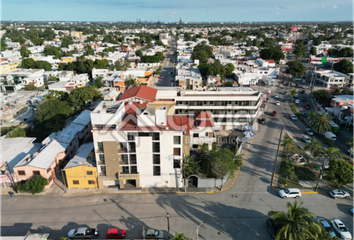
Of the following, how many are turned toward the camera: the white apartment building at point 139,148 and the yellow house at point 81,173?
2

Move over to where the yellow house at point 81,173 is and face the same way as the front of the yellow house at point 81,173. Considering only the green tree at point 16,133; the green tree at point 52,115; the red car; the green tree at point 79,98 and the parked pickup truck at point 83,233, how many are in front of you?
2

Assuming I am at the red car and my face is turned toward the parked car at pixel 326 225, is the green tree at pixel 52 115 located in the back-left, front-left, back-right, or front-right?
back-left

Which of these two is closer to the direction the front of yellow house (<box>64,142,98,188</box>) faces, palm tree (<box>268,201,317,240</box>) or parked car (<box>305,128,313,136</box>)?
the palm tree

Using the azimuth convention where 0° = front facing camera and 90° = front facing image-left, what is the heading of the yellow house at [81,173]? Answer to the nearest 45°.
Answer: approximately 0°

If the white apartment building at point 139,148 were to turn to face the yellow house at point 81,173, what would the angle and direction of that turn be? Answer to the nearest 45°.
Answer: approximately 90° to its right

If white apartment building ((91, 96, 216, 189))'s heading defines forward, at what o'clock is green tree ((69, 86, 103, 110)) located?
The green tree is roughly at 5 o'clock from the white apartment building.

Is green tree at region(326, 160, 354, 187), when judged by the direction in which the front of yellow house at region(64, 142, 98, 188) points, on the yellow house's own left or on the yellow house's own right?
on the yellow house's own left

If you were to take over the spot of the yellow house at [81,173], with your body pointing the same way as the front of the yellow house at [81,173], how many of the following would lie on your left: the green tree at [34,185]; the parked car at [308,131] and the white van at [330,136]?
2

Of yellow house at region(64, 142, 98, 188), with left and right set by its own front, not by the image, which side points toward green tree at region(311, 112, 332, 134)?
left

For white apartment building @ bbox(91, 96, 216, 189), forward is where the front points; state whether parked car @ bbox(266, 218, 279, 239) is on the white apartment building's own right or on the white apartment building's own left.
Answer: on the white apartment building's own left

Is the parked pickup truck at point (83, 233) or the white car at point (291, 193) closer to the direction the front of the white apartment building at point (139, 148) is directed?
the parked pickup truck

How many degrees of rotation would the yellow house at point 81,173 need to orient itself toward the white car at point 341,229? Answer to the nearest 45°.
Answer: approximately 45° to its left

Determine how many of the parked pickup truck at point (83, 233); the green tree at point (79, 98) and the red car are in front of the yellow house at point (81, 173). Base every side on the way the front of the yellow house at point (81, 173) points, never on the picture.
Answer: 2

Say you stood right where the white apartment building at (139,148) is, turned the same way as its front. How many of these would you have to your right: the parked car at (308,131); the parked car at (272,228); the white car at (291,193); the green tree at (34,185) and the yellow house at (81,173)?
2
